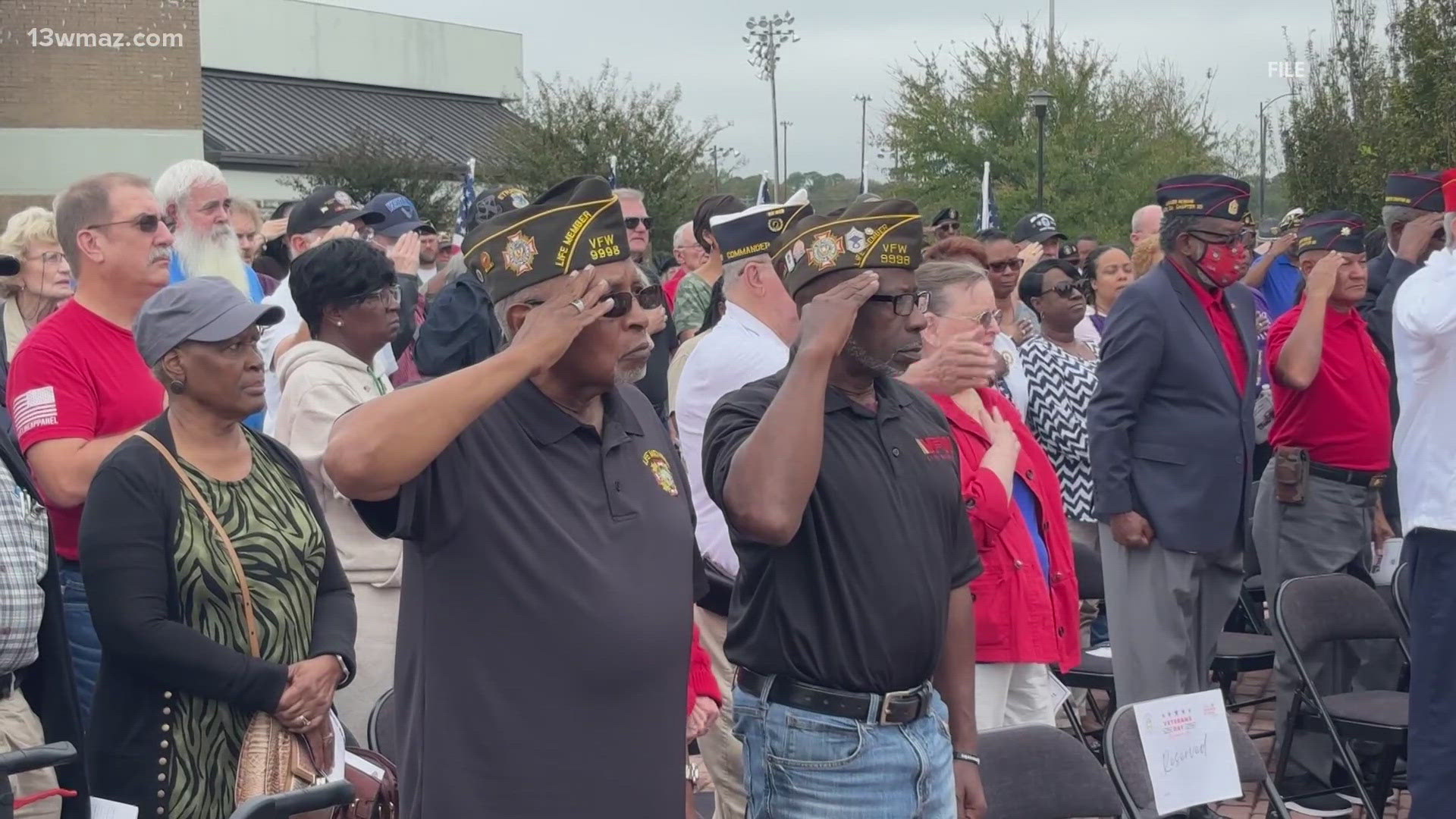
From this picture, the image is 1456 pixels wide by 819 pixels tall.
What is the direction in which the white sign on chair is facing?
toward the camera

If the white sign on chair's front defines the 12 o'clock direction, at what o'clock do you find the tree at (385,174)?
The tree is roughly at 5 o'clock from the white sign on chair.

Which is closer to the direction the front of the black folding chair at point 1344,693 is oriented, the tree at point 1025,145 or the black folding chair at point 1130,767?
the black folding chair

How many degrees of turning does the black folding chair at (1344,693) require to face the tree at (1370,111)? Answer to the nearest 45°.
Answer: approximately 135° to its left

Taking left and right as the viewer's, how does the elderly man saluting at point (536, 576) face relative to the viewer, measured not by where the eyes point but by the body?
facing the viewer and to the right of the viewer

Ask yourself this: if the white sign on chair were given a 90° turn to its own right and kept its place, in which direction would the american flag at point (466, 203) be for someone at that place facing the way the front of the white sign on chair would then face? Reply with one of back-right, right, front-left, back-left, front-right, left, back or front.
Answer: front-right

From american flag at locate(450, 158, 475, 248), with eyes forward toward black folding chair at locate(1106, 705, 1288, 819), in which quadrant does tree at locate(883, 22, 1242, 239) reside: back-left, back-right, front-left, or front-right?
back-left

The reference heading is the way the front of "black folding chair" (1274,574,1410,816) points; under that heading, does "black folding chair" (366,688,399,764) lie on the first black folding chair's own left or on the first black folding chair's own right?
on the first black folding chair's own right

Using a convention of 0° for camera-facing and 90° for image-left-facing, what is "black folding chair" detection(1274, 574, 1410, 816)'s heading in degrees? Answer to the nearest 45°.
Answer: approximately 315°

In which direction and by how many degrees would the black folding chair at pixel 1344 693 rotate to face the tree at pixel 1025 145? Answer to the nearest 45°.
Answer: approximately 135° to its left

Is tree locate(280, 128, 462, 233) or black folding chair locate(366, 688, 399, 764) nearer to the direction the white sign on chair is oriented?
the black folding chair

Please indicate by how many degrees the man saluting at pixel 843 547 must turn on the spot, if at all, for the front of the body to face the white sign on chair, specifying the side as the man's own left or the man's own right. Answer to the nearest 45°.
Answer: approximately 90° to the man's own left

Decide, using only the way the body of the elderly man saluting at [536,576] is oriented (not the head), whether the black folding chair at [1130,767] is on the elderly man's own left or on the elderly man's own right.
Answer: on the elderly man's own left

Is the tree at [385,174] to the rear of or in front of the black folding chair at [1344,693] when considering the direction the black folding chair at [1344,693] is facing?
to the rear

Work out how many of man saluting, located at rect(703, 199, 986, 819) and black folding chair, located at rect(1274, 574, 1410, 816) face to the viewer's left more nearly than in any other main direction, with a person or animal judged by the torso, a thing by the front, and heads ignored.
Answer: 0
